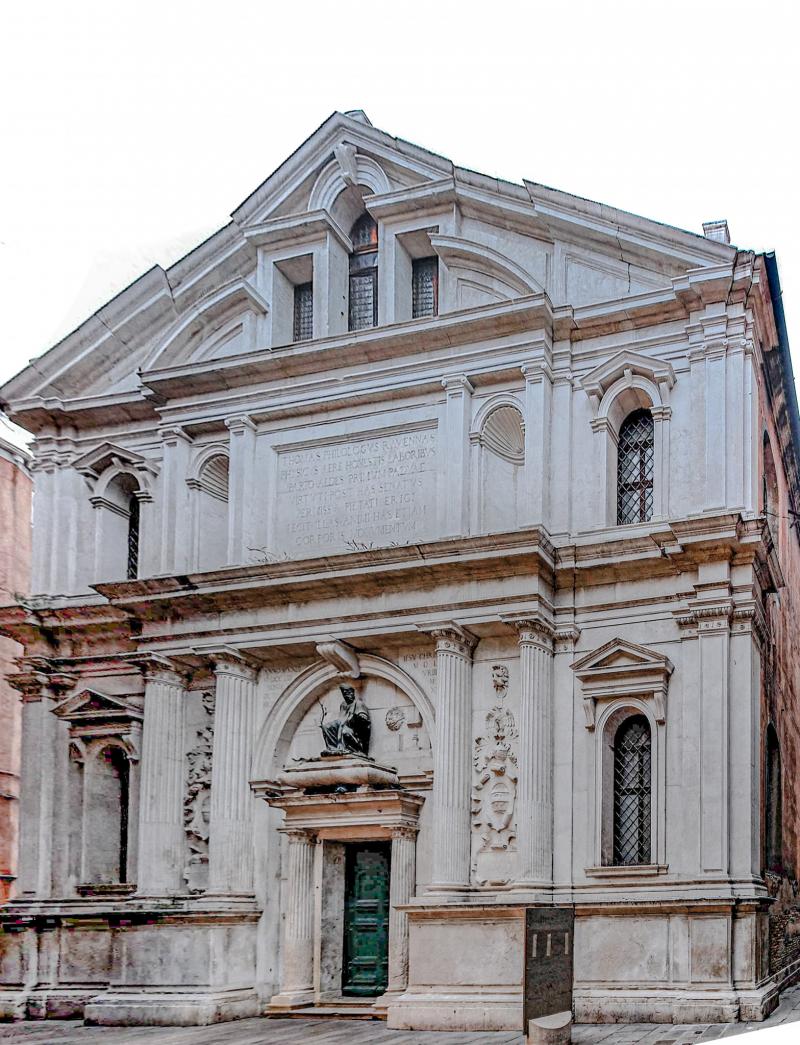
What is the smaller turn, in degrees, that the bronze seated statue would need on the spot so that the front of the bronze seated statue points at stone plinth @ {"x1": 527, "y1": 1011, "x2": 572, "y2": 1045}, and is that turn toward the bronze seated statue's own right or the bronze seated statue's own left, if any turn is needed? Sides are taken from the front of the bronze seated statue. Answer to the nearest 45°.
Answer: approximately 45° to the bronze seated statue's own left

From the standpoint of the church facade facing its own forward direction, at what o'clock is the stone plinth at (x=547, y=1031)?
The stone plinth is roughly at 10 o'clock from the church facade.

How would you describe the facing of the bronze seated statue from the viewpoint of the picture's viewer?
facing the viewer and to the left of the viewer
